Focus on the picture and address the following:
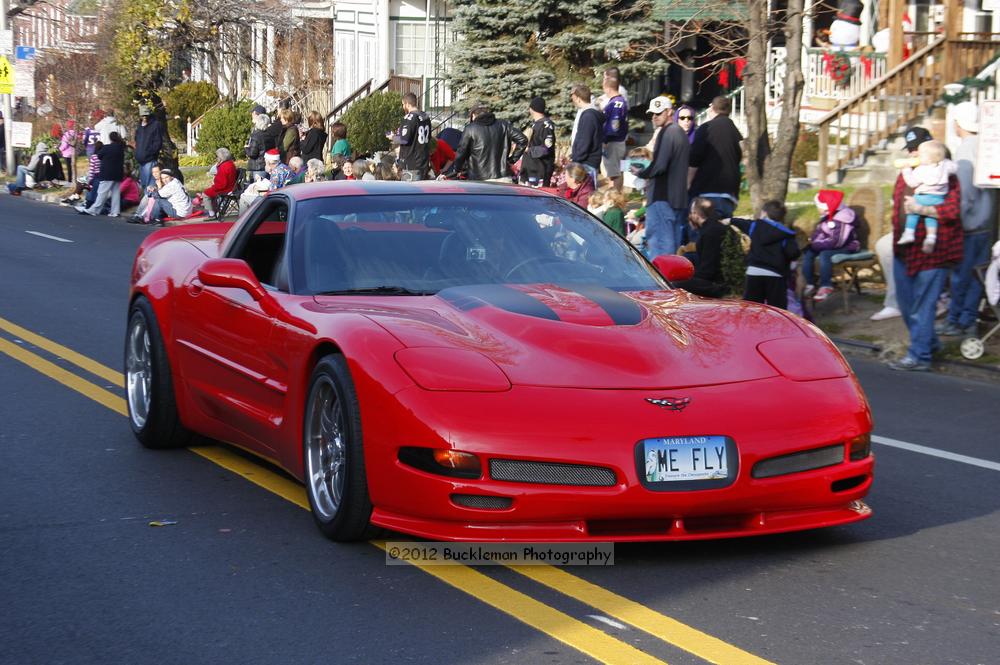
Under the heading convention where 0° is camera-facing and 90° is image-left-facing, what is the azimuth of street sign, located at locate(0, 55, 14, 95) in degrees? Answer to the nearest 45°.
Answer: approximately 0°

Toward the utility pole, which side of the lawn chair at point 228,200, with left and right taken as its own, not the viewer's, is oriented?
right

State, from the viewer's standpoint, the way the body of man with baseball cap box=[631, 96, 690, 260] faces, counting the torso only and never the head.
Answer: to the viewer's left

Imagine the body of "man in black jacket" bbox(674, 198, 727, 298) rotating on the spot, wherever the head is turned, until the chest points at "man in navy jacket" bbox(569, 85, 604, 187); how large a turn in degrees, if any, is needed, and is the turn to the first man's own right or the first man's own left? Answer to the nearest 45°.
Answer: approximately 90° to the first man's own right

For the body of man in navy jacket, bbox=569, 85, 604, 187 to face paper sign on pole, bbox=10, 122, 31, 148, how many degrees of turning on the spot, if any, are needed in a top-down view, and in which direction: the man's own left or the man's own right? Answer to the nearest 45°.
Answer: approximately 45° to the man's own right

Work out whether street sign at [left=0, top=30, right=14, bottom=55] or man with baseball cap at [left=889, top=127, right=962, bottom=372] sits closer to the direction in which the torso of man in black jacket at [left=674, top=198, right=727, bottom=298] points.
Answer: the street sign

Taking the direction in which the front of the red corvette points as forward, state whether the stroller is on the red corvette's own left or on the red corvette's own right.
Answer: on the red corvette's own left
